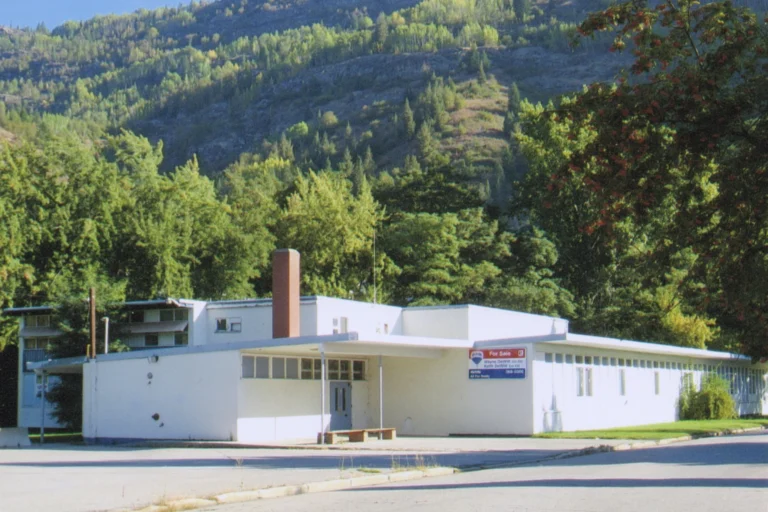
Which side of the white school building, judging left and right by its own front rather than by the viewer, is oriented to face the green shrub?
left

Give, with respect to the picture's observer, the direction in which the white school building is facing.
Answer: facing the viewer and to the right of the viewer
